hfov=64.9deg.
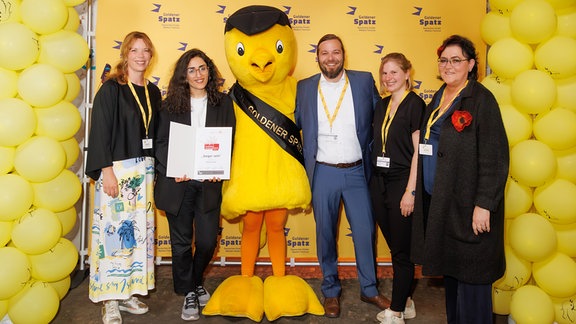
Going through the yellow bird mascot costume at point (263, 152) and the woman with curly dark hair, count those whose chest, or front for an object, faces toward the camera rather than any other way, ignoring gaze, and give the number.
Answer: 2

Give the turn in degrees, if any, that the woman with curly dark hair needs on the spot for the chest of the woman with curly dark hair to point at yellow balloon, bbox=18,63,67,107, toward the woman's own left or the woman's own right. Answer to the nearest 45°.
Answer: approximately 90° to the woman's own right

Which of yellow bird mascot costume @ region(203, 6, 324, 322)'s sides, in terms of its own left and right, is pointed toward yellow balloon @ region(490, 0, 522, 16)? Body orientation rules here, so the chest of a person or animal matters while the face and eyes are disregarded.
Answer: left

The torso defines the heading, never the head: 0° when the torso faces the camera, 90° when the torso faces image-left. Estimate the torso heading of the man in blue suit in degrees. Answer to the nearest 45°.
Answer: approximately 0°

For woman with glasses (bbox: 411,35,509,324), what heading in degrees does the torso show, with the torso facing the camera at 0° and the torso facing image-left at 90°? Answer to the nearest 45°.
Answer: approximately 45°
